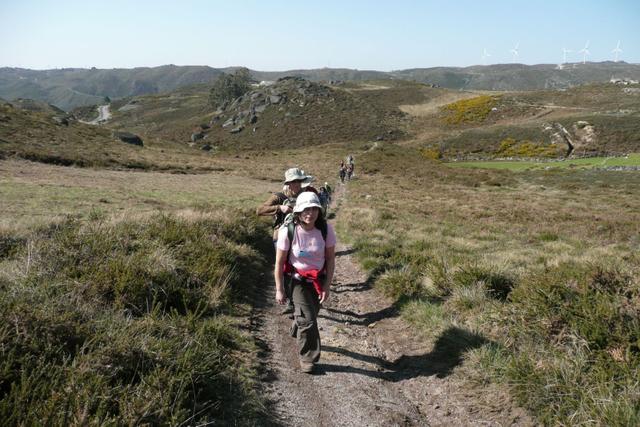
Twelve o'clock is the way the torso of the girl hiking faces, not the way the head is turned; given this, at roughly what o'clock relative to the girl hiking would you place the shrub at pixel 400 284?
The shrub is roughly at 7 o'clock from the girl hiking.

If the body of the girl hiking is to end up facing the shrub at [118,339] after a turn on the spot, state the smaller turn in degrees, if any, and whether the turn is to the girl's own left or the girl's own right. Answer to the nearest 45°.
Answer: approximately 45° to the girl's own right

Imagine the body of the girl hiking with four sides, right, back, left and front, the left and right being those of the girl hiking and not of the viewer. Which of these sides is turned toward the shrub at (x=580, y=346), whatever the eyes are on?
left

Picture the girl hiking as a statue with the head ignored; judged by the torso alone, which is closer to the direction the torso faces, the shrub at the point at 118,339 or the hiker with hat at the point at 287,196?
the shrub

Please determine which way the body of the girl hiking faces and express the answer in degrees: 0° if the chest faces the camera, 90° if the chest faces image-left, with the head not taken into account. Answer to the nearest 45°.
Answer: approximately 0°

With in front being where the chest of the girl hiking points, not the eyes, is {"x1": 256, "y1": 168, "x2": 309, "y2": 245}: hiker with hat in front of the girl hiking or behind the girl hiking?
behind
